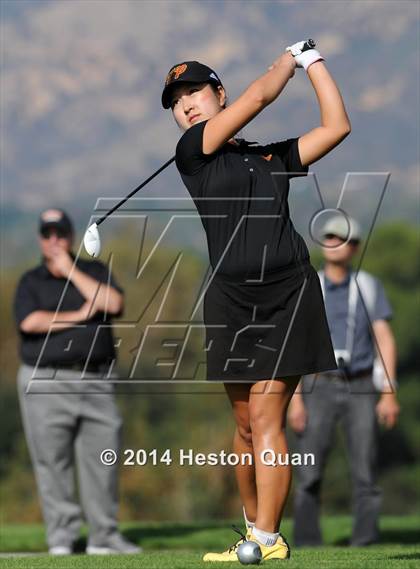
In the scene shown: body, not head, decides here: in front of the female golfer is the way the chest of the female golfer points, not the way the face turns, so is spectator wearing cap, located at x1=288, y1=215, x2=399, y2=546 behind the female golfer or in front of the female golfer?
behind

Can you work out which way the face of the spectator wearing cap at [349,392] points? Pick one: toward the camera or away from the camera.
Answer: toward the camera

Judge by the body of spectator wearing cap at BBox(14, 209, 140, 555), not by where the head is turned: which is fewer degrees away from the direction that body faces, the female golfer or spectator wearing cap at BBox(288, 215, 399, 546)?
the female golfer

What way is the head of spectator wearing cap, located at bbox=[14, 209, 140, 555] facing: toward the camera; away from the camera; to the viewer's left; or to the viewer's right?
toward the camera

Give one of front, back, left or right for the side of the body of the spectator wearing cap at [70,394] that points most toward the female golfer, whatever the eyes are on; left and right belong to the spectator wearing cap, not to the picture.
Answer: front

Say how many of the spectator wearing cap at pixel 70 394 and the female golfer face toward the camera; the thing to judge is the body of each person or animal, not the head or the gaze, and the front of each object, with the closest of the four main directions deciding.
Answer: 2

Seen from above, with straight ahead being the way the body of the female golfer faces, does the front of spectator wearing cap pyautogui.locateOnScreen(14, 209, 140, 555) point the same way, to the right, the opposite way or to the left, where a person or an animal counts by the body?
the same way

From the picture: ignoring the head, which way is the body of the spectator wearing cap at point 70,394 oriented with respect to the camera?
toward the camera

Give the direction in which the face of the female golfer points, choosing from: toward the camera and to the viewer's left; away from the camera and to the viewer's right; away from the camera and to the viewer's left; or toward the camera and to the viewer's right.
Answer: toward the camera and to the viewer's left

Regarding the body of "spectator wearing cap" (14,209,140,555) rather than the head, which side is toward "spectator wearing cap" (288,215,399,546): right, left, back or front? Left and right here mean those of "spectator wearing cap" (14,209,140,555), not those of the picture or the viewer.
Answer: left
